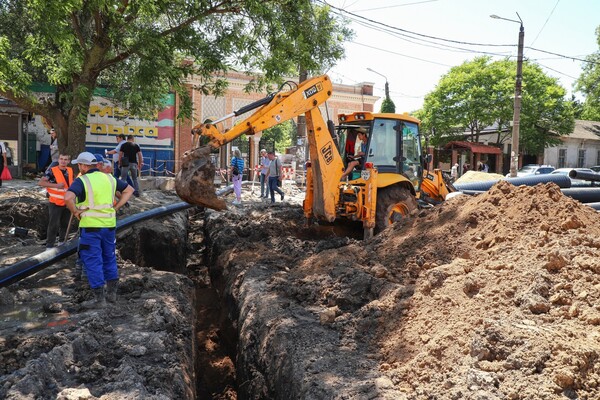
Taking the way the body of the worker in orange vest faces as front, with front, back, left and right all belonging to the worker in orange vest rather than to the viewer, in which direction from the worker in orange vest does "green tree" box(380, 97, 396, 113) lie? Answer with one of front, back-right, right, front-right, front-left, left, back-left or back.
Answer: left

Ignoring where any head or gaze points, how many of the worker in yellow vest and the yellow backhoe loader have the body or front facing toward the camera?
0

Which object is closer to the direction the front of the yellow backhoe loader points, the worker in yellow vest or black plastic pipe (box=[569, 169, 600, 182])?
the black plastic pipe

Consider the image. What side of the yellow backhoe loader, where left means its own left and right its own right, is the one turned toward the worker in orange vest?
back

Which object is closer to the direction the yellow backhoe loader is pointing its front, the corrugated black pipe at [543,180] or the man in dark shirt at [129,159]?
the corrugated black pipe

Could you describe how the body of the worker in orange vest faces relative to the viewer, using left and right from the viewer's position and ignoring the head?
facing the viewer and to the right of the viewer

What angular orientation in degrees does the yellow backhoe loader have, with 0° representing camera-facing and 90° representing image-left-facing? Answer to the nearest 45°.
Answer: approximately 225°

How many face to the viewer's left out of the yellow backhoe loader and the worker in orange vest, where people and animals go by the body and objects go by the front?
0

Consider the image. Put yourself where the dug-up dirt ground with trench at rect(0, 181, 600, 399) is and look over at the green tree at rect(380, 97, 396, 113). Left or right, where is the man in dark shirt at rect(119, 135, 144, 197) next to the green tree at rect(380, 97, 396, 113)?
left

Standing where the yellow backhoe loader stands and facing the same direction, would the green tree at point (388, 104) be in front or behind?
in front

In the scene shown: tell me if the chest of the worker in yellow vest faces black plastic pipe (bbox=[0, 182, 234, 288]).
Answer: yes
